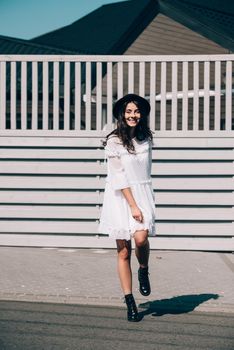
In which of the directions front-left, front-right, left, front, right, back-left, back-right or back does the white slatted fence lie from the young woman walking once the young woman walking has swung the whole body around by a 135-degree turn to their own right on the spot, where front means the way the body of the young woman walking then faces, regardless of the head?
right

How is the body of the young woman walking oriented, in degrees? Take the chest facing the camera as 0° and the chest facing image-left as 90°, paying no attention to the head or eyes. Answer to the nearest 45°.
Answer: approximately 315°
